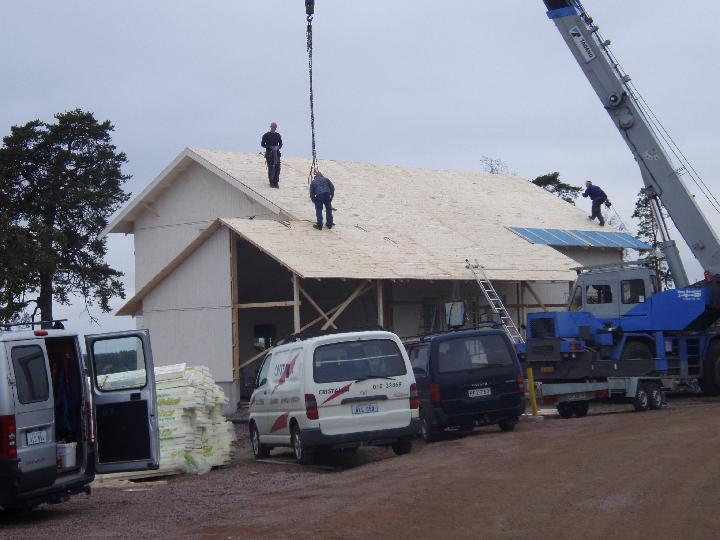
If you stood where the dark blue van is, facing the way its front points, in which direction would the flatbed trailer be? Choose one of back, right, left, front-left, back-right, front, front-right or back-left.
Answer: front-right

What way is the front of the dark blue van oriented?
away from the camera

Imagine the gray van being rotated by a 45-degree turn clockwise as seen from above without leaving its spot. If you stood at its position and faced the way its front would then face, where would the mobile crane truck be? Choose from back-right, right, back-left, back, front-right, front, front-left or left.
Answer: front-right

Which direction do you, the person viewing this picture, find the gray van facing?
facing away from the viewer and to the left of the viewer

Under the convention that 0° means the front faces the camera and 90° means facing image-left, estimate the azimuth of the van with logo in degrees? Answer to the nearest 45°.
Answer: approximately 135°

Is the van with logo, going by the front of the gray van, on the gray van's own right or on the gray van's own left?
on the gray van's own right

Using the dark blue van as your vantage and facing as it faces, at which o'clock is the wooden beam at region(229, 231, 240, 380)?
The wooden beam is roughly at 11 o'clock from the dark blue van.

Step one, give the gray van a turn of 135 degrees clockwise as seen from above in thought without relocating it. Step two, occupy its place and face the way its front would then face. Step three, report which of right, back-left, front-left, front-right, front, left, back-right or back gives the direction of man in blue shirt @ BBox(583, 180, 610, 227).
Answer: front-left

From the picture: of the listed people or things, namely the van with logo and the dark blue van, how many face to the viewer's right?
0
